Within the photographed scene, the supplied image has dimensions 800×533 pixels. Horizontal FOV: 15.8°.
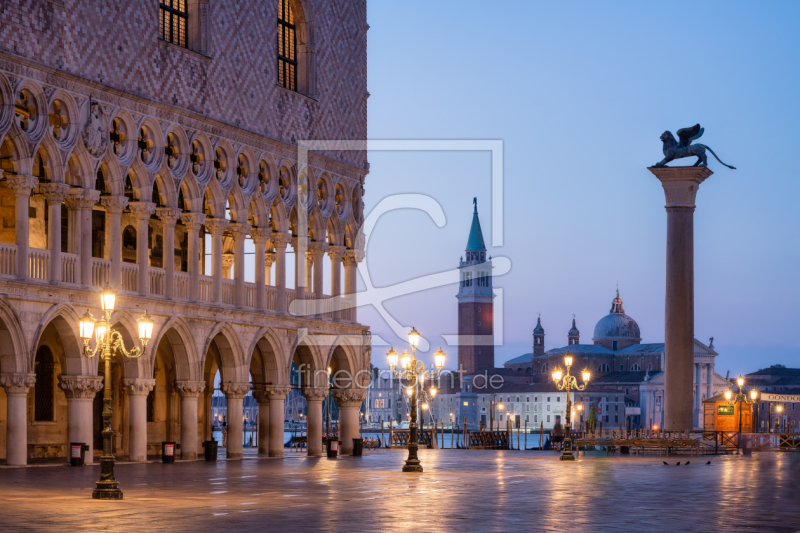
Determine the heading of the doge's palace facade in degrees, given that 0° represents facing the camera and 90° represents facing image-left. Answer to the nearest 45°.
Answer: approximately 315°

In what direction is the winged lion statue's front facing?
to the viewer's left

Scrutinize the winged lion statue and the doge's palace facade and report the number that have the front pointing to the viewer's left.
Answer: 1

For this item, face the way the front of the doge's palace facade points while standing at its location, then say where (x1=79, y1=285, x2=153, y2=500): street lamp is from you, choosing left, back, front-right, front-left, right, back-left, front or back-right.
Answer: front-right

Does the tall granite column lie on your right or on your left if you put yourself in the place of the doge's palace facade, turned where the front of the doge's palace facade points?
on your left

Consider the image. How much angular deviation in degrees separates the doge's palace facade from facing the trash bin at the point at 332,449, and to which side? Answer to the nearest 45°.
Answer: approximately 90° to its left

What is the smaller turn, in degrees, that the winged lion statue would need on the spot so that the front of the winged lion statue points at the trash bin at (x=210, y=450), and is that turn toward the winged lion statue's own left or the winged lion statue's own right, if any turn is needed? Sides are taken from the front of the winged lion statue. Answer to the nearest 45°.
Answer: approximately 45° to the winged lion statue's own left
